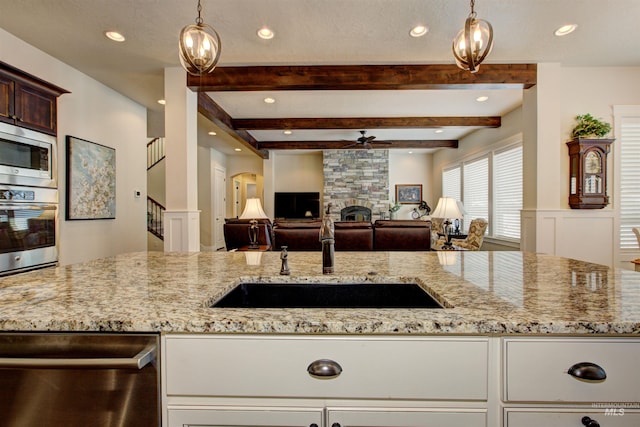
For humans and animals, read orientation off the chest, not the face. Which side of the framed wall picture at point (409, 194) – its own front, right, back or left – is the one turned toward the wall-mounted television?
right

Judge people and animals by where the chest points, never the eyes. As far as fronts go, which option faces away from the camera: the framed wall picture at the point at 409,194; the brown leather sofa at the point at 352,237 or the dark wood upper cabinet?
the brown leather sofa

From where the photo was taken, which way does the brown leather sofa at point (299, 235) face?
away from the camera

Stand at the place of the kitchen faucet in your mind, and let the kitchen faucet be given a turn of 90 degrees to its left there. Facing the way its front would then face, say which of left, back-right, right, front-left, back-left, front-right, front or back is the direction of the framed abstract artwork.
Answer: back-left

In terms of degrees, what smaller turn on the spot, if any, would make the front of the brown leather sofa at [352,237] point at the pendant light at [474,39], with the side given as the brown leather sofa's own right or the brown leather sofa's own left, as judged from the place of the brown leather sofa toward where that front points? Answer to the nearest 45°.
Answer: approximately 180°

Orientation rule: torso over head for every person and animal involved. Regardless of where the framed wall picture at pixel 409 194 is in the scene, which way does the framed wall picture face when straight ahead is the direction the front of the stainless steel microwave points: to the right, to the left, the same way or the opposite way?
to the right

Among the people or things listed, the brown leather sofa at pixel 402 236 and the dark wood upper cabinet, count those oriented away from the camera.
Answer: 1

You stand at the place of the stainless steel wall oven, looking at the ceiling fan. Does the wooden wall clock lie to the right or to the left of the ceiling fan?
right

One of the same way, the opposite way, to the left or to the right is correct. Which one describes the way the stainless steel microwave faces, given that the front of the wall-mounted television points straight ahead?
to the left

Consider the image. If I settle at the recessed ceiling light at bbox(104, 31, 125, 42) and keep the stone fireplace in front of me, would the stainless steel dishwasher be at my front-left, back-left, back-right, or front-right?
back-right

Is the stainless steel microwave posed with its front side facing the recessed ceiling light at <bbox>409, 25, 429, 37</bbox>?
yes

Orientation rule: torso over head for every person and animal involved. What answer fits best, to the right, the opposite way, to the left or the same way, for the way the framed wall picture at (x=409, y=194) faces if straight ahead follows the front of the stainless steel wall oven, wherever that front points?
to the right

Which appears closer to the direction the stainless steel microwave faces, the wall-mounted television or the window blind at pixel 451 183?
the window blind

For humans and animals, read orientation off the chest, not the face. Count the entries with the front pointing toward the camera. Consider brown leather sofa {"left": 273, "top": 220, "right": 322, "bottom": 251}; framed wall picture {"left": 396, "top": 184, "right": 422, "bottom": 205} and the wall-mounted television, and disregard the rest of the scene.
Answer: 2

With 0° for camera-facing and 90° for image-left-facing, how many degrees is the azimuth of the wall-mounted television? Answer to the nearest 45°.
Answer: approximately 0°
